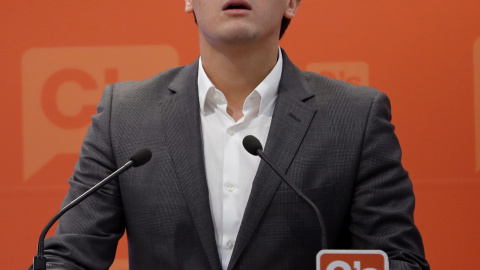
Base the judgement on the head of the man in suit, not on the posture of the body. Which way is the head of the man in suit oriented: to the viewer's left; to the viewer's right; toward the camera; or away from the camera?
toward the camera

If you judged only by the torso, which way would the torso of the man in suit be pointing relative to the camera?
toward the camera
